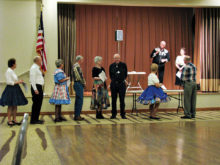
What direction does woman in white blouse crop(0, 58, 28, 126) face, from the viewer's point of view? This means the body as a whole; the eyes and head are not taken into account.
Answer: to the viewer's right

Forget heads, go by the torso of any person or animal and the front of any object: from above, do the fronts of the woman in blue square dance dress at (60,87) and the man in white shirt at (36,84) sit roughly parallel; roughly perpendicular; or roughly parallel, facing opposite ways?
roughly parallel

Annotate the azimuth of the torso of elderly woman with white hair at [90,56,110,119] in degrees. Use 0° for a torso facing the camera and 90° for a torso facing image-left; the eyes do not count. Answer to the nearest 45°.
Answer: approximately 315°

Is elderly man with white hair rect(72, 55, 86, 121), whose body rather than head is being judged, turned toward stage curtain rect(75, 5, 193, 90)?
no

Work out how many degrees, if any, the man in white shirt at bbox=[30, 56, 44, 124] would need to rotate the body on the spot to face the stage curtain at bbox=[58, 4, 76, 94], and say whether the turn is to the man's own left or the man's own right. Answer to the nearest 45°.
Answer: approximately 90° to the man's own left

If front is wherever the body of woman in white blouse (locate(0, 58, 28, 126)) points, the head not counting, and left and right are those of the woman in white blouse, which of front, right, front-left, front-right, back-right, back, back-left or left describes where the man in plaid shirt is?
front

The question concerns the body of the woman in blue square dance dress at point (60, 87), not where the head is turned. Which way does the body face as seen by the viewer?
to the viewer's right

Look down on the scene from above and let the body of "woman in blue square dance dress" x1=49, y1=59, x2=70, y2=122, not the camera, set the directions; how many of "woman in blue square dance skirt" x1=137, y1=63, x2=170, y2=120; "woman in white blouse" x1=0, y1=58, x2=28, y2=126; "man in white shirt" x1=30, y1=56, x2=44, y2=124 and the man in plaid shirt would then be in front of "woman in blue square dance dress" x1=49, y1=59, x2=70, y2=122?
2

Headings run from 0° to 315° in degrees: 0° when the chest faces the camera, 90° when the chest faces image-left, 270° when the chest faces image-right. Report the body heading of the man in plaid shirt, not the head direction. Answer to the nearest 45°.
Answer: approximately 135°

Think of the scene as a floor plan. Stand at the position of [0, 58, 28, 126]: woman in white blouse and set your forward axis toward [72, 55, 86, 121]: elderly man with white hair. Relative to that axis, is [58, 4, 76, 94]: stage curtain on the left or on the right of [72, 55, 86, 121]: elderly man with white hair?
left

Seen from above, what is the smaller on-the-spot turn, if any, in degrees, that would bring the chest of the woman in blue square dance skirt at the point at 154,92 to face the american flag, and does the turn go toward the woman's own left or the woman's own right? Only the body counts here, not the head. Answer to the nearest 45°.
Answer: approximately 180°

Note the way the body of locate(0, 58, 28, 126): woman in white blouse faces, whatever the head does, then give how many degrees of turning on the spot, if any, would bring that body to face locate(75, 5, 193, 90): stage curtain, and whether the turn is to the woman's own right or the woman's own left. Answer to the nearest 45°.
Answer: approximately 45° to the woman's own left

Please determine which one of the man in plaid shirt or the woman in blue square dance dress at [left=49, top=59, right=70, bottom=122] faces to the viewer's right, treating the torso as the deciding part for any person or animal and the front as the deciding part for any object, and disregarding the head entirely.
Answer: the woman in blue square dance dress

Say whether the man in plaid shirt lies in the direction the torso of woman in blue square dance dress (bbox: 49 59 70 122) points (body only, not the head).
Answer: yes
